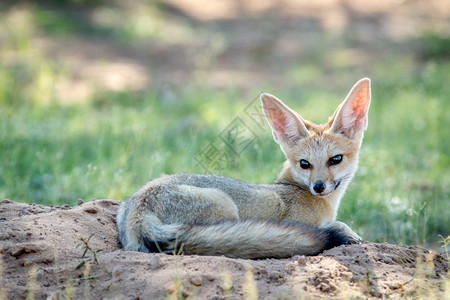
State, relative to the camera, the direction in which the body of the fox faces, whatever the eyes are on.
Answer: to the viewer's right
